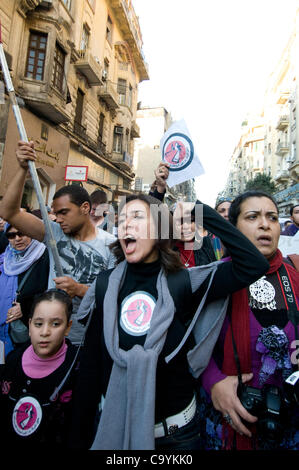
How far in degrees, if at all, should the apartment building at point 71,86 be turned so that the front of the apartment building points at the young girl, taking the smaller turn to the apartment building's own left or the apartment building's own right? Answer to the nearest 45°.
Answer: approximately 45° to the apartment building's own right

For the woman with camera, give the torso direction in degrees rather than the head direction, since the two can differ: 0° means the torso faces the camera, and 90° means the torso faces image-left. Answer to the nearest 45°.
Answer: approximately 0°

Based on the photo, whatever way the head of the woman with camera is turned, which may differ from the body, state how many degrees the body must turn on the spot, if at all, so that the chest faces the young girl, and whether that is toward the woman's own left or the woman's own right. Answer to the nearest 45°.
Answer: approximately 90° to the woman's own right

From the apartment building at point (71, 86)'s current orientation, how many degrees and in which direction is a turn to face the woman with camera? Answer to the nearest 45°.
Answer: approximately 45° to its right

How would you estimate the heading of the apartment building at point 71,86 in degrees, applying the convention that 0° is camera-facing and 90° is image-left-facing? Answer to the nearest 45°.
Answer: approximately 315°

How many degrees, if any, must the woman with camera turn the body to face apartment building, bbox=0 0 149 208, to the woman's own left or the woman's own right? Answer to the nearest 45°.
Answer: approximately 135° to the woman's own right

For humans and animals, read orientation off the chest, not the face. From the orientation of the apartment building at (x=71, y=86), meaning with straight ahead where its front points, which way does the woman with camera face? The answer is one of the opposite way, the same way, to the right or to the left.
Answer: to the right
